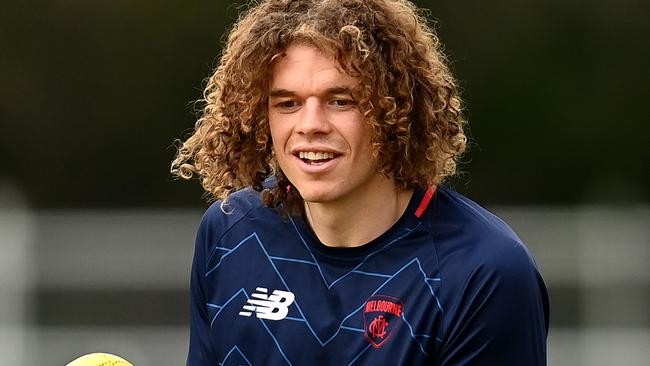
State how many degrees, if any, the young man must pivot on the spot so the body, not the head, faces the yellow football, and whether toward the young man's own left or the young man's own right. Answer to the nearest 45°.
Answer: approximately 45° to the young man's own right

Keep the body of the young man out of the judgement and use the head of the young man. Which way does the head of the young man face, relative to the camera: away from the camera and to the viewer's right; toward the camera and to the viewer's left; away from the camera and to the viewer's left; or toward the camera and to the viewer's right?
toward the camera and to the viewer's left

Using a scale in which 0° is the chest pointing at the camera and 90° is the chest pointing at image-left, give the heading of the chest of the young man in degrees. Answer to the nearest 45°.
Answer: approximately 45°
